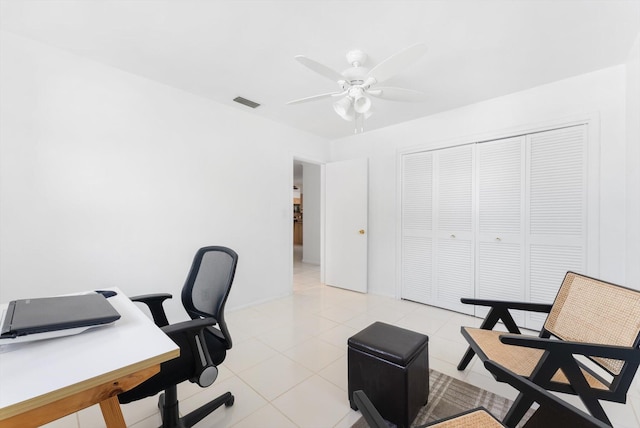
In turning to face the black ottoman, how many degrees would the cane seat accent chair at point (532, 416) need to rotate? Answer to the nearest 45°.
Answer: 0° — it already faces it

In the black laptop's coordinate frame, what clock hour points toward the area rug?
The area rug is roughly at 1 o'clock from the black laptop.

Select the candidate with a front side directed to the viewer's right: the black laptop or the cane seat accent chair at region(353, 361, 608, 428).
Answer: the black laptop

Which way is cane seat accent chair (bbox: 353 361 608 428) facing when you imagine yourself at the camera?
facing away from the viewer and to the left of the viewer

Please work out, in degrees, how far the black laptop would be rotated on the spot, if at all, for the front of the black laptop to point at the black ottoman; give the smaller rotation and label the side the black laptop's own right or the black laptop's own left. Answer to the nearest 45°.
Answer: approximately 45° to the black laptop's own right

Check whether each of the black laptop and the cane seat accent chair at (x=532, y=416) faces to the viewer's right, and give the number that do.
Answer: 1

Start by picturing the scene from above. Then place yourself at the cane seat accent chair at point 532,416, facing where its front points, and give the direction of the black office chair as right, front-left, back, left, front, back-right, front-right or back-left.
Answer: front-left

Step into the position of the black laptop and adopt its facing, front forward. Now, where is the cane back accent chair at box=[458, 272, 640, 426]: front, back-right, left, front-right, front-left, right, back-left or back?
front-right

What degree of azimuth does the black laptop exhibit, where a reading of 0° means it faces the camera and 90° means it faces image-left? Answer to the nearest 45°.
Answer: approximately 270°
